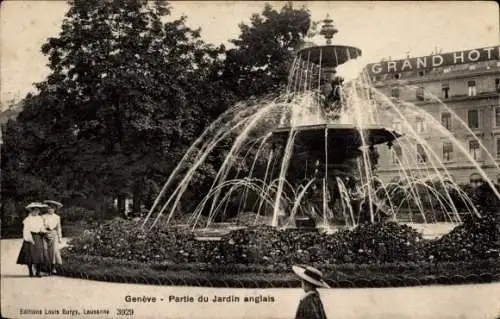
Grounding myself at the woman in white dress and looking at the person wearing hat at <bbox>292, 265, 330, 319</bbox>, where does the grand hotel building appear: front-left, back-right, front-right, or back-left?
back-left

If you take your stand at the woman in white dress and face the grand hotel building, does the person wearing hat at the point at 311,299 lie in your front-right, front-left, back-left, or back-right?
back-right

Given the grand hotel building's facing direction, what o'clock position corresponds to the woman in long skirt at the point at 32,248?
The woman in long skirt is roughly at 11 o'clock from the grand hotel building.

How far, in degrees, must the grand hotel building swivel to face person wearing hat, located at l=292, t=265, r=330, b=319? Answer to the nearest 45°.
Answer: approximately 45° to its left

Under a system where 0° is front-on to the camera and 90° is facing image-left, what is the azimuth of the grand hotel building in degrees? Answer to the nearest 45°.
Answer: approximately 45°
